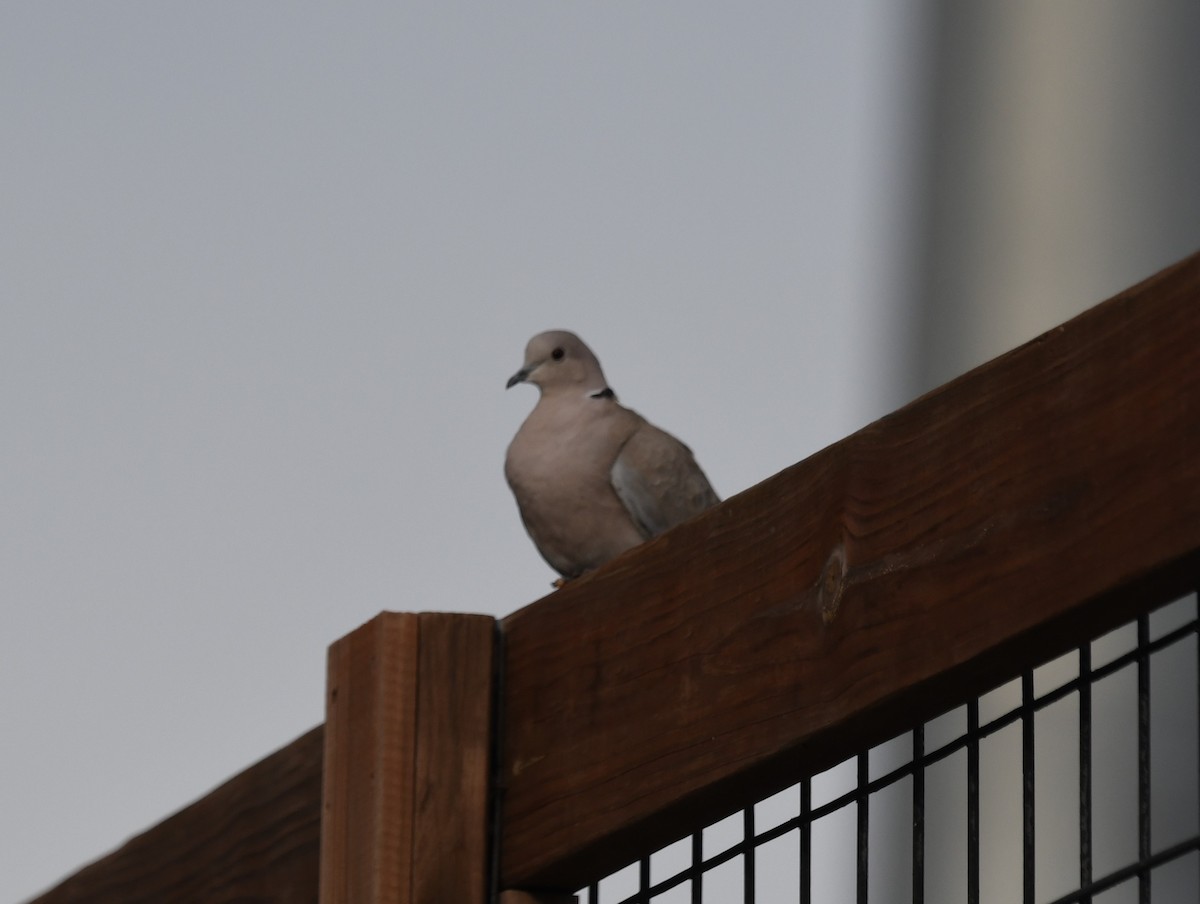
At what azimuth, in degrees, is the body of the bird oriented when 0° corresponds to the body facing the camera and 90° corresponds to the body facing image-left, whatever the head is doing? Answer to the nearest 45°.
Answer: approximately 45°
